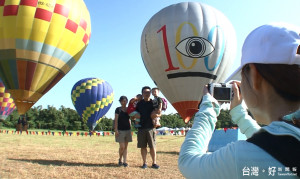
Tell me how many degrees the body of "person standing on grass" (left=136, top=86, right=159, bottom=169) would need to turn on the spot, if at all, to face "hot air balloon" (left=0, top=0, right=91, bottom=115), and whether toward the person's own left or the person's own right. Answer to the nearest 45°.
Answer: approximately 135° to the person's own right

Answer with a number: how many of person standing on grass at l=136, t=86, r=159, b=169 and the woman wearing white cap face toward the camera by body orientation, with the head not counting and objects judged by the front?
1

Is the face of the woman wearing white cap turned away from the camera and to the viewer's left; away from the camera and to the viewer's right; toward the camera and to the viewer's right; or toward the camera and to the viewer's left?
away from the camera and to the viewer's left

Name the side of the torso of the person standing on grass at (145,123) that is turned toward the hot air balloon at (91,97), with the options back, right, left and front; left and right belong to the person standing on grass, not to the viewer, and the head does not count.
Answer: back

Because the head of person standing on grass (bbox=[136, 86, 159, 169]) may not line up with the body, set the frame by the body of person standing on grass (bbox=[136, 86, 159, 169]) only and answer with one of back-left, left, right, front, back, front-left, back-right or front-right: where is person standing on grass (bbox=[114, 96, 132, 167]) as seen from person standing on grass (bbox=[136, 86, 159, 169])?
back-right

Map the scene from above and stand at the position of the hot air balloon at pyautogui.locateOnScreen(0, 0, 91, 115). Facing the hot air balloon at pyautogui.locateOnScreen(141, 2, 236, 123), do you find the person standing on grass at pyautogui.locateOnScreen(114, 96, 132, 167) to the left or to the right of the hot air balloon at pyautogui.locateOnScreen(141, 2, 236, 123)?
right

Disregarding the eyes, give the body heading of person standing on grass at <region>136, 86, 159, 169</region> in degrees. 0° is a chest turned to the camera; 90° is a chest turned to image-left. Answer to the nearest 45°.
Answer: approximately 0°

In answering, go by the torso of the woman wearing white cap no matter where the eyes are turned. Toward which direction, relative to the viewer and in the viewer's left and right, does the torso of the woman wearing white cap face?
facing away from the viewer and to the left of the viewer
